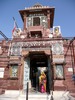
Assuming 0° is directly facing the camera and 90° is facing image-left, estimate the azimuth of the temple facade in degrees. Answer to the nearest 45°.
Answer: approximately 0°
